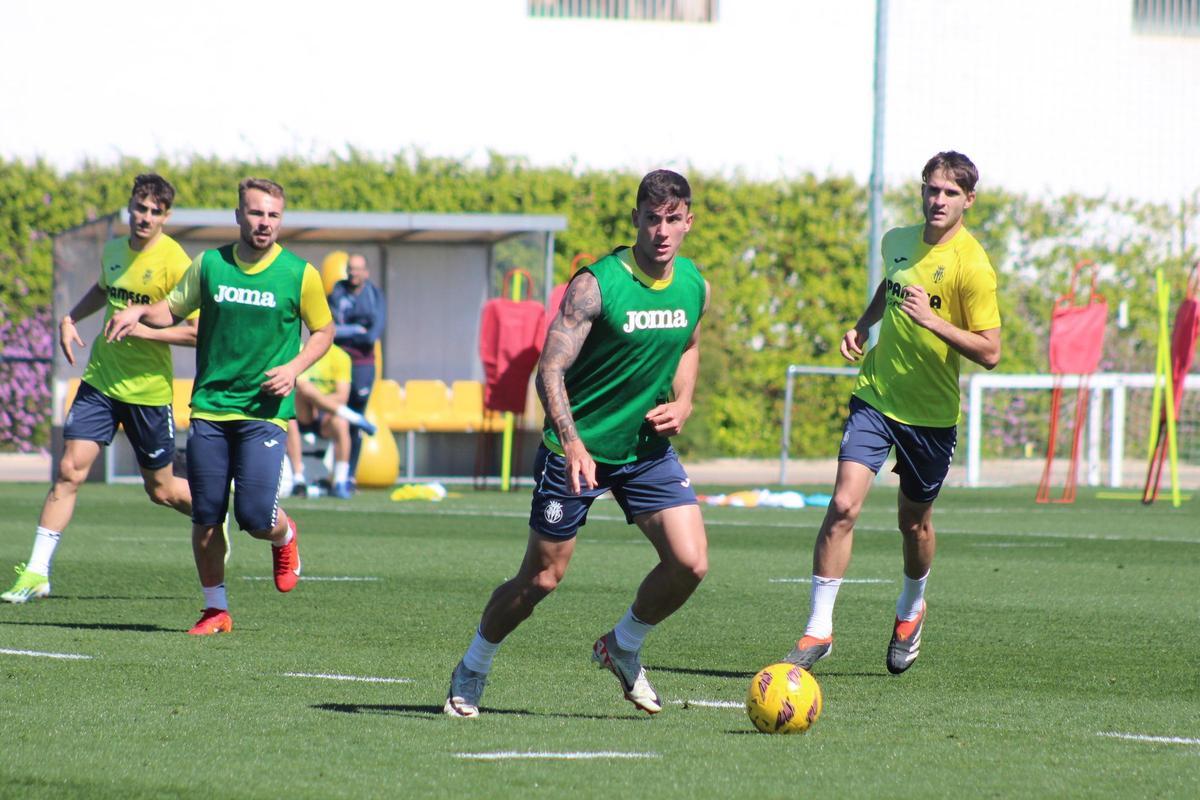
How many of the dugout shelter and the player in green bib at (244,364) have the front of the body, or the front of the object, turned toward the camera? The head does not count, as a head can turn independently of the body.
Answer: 2

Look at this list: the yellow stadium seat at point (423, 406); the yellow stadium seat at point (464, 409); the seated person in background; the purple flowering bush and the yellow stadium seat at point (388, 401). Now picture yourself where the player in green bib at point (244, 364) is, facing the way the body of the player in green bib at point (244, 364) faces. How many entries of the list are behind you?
5

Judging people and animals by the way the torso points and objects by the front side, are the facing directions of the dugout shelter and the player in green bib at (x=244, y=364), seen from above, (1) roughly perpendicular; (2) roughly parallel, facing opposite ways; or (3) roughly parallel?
roughly parallel

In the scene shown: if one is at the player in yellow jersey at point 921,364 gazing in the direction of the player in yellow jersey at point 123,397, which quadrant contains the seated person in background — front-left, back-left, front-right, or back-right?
front-right

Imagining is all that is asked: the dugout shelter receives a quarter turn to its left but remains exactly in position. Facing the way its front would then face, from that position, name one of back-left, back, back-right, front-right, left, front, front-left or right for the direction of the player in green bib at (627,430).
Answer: right

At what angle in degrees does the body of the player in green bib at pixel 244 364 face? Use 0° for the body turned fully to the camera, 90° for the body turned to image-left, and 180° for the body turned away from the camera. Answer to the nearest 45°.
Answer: approximately 0°

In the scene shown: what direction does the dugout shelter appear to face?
toward the camera

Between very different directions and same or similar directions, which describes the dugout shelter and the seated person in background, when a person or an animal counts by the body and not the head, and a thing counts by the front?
same or similar directions

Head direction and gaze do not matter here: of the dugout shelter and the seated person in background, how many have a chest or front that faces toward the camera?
2

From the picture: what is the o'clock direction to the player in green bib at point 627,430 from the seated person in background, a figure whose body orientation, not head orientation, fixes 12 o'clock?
The player in green bib is roughly at 12 o'clock from the seated person in background.

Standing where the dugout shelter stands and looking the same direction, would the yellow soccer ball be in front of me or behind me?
in front

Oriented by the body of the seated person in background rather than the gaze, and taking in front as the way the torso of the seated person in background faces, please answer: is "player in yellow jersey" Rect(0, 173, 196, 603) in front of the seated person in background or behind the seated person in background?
in front

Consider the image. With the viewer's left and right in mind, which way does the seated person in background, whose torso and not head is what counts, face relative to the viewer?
facing the viewer
